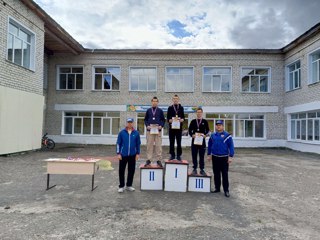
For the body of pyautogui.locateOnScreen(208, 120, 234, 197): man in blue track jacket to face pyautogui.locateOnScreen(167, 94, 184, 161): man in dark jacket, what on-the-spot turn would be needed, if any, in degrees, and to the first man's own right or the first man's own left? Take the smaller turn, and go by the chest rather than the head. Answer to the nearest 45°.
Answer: approximately 90° to the first man's own right

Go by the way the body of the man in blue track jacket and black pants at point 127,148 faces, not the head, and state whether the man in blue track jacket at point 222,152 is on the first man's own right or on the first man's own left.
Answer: on the first man's own left

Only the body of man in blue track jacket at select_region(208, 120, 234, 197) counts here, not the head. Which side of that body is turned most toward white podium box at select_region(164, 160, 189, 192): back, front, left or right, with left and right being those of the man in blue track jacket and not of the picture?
right

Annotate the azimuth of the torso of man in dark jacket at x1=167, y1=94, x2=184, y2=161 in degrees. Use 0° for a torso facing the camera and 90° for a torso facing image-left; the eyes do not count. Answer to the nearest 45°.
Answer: approximately 0°

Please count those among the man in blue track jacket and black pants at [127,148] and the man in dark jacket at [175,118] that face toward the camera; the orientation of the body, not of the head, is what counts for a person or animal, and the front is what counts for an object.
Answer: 2

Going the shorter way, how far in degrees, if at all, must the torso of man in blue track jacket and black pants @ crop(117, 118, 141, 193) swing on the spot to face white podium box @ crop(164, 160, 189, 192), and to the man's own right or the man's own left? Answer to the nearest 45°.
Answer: approximately 90° to the man's own left

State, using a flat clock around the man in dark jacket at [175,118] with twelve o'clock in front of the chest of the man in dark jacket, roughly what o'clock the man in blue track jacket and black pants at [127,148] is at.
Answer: The man in blue track jacket and black pants is roughly at 2 o'clock from the man in dark jacket.
